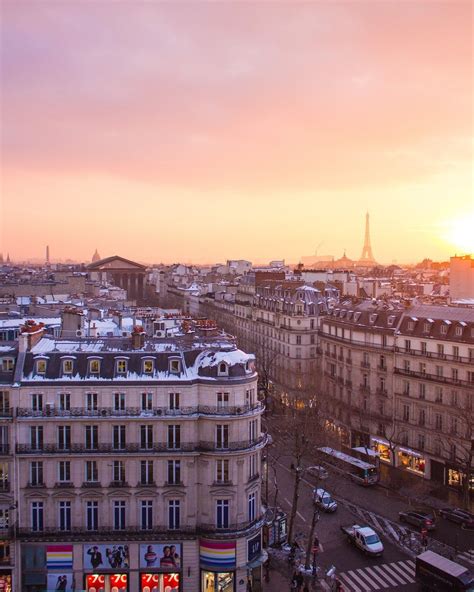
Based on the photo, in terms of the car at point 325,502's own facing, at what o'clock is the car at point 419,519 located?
the car at point 419,519 is roughly at 11 o'clock from the car at point 325,502.

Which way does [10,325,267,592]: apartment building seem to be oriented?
toward the camera

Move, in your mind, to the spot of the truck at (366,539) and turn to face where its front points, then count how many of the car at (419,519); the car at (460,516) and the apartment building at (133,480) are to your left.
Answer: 2

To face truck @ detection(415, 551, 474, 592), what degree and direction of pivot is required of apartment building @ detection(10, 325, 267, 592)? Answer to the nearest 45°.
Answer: approximately 90° to its left

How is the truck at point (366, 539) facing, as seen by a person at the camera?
facing the viewer and to the right of the viewer

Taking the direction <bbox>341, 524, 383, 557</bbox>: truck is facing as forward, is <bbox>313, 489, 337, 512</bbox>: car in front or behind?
behind
